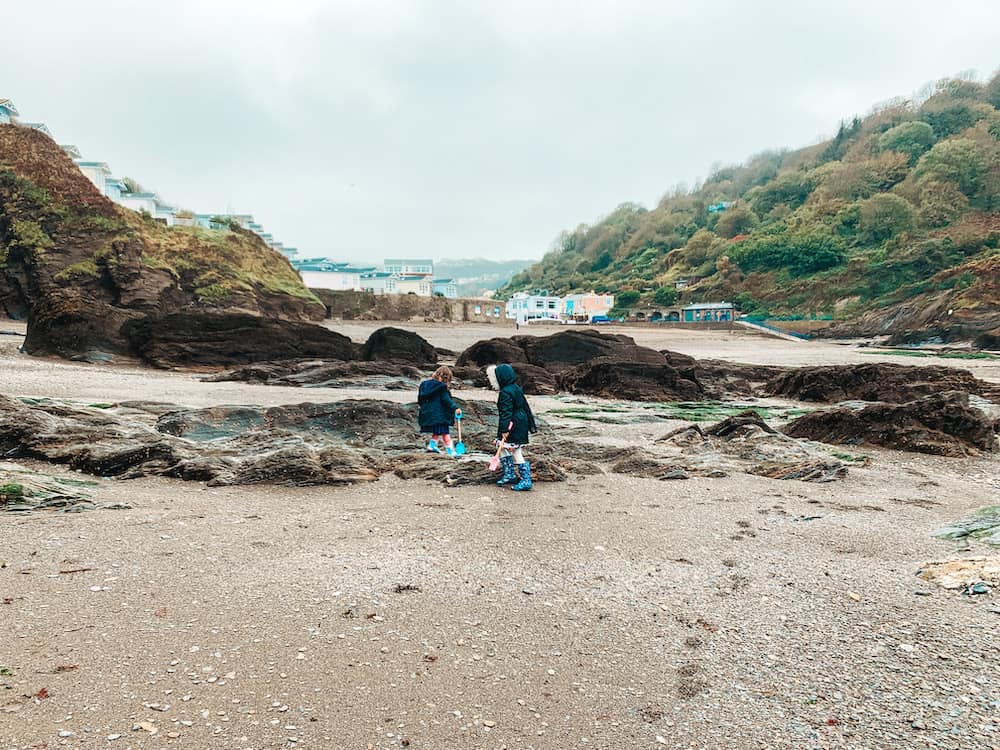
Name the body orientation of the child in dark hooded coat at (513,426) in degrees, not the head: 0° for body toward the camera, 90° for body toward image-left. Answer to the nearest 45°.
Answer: approximately 90°

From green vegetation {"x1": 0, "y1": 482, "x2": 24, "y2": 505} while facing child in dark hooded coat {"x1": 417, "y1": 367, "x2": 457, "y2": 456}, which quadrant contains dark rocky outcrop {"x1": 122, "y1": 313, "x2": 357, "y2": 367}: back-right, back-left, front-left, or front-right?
front-left

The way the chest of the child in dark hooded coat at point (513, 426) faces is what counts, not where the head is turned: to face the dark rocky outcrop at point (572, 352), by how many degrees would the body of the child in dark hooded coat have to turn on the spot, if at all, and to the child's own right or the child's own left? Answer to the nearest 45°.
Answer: approximately 90° to the child's own right

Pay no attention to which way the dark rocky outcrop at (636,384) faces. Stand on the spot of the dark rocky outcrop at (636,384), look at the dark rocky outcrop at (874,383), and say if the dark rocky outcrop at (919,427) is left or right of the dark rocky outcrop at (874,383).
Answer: right

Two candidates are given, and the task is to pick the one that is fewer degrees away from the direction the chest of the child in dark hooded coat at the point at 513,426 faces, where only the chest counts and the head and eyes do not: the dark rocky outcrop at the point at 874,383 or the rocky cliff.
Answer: the rocky cliff

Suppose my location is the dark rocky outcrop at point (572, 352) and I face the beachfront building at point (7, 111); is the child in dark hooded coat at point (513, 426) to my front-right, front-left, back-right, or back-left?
back-left

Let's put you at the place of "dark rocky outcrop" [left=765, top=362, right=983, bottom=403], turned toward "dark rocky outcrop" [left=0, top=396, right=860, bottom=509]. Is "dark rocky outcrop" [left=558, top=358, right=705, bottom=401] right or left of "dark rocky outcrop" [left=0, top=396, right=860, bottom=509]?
right

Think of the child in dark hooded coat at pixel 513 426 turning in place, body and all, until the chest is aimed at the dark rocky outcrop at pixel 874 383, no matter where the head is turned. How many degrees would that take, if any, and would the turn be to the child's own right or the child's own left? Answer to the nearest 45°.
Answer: approximately 135° to the child's own right

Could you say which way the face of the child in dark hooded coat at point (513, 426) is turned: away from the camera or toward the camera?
away from the camera
